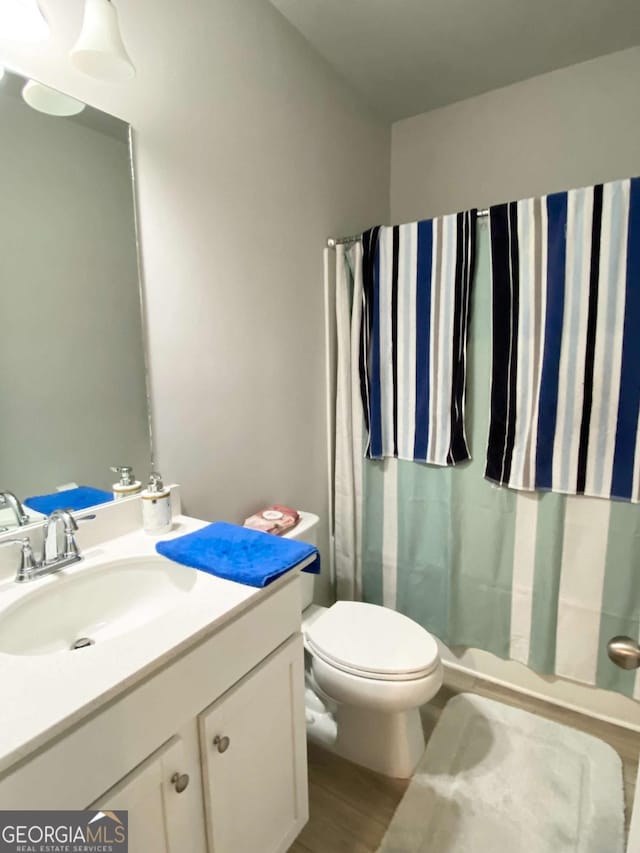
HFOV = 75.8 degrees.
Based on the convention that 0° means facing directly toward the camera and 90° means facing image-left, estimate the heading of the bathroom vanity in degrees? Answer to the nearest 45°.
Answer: approximately 315°

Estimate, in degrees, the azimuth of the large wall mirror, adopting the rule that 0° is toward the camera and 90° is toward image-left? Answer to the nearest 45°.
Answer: approximately 315°

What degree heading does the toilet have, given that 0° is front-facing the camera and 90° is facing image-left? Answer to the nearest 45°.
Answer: approximately 315°

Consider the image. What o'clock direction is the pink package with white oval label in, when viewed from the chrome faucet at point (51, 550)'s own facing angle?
The pink package with white oval label is roughly at 10 o'clock from the chrome faucet.

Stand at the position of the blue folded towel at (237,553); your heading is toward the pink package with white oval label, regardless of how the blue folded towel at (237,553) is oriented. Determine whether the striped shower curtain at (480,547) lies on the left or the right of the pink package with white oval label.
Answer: right
